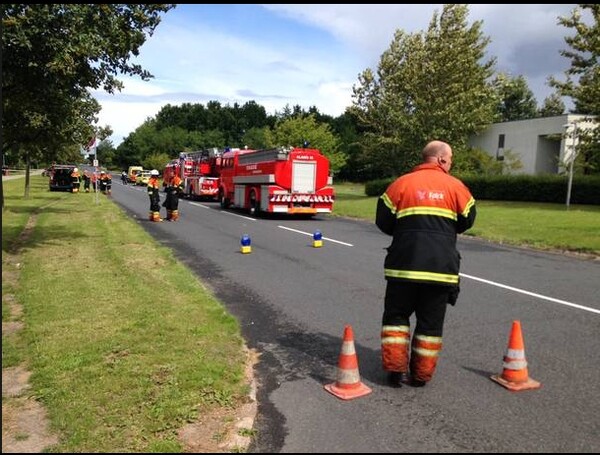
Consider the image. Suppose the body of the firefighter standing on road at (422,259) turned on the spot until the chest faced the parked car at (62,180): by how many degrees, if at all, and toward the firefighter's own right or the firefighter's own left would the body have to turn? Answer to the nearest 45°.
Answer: approximately 45° to the firefighter's own left

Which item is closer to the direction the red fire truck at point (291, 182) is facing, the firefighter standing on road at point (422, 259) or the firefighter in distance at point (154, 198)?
the firefighter in distance

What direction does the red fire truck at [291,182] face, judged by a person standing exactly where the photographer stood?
facing away from the viewer and to the left of the viewer

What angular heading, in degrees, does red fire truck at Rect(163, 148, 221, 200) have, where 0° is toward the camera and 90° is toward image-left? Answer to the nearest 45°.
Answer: approximately 135°

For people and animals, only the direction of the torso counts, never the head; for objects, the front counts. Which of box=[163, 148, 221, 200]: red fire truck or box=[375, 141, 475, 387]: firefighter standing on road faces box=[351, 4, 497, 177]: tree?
the firefighter standing on road

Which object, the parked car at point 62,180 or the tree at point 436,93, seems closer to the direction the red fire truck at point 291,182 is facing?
the parked car

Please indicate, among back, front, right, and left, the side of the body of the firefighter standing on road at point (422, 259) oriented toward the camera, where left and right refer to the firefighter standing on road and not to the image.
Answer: back

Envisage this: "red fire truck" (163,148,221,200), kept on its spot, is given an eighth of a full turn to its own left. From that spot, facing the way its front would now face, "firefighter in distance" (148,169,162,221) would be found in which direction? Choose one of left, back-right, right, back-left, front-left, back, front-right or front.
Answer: left

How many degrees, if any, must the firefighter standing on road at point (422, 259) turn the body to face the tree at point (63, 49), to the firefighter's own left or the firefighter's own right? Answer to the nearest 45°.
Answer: approximately 45° to the firefighter's own left

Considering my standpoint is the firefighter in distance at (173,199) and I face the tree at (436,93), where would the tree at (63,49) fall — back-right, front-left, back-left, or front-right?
back-right

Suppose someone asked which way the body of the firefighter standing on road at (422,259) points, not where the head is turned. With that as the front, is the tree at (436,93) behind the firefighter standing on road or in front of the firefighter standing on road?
in front
